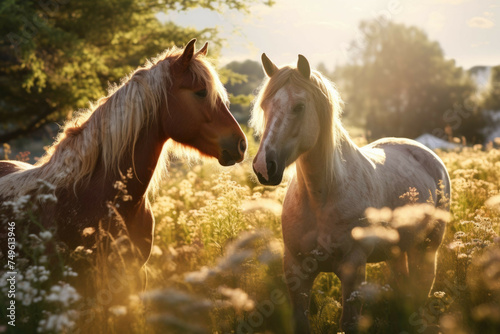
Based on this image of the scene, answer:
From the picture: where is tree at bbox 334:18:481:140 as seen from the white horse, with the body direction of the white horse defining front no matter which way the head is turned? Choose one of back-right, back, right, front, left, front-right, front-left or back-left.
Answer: back-right

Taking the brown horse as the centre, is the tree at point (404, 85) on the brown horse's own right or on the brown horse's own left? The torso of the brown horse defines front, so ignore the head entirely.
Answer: on the brown horse's own left

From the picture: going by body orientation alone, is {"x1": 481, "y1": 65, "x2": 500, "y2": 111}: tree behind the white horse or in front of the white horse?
behind

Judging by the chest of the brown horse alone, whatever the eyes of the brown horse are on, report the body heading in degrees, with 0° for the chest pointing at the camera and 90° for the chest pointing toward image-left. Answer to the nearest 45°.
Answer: approximately 270°

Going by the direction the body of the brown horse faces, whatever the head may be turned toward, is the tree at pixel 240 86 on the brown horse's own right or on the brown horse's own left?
on the brown horse's own left

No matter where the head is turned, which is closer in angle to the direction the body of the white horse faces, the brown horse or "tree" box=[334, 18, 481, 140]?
the brown horse

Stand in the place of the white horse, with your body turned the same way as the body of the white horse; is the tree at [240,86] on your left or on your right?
on your right

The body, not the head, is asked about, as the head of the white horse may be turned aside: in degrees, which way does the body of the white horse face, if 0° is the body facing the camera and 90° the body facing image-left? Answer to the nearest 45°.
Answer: approximately 45°

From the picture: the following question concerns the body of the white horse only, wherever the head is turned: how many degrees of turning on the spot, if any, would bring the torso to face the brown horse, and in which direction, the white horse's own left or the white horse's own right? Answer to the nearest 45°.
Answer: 0° — it already faces it

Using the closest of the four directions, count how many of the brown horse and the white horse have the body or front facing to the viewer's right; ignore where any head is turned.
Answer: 1

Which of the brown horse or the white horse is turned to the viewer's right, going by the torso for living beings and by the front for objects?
the brown horse

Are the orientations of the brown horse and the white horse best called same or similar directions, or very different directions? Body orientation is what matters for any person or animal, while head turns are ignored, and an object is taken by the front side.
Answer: very different directions
